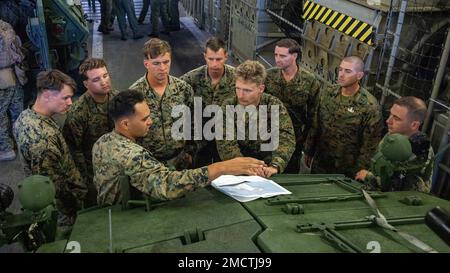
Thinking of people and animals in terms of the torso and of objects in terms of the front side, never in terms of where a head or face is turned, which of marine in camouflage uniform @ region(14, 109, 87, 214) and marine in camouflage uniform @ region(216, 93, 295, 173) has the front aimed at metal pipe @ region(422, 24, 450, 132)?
marine in camouflage uniform @ region(14, 109, 87, 214)

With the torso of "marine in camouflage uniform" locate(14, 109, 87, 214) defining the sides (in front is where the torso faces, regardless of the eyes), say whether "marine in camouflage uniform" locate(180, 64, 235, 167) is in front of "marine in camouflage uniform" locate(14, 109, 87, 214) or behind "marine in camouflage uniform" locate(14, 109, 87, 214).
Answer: in front

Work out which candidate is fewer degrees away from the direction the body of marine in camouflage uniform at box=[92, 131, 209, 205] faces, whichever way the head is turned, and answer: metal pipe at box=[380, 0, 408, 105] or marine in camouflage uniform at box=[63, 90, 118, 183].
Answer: the metal pipe

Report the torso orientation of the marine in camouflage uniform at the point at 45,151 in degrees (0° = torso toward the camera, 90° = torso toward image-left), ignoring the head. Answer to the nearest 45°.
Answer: approximately 270°

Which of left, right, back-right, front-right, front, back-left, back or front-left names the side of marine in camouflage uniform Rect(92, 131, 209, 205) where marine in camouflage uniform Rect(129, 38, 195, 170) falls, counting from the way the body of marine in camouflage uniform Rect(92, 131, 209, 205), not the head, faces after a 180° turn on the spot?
right

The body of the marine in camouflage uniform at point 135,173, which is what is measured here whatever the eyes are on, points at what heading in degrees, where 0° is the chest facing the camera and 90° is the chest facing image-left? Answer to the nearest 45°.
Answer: approximately 270°
